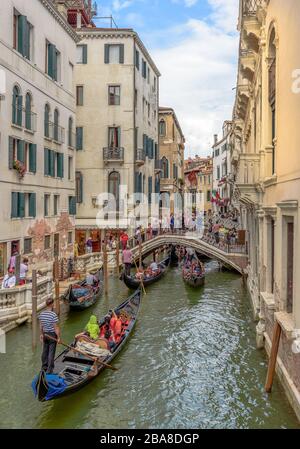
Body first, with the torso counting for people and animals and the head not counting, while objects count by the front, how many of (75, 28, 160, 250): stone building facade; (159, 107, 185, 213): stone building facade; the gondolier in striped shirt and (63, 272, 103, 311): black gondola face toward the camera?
2

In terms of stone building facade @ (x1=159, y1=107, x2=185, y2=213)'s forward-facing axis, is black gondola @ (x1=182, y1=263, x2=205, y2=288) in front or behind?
in front

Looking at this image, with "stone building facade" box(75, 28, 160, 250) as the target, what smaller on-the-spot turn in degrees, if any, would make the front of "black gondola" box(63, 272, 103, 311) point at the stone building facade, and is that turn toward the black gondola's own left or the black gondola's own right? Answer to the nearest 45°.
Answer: approximately 45° to the black gondola's own left

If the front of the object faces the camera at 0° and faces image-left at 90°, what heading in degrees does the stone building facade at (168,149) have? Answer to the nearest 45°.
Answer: approximately 0°

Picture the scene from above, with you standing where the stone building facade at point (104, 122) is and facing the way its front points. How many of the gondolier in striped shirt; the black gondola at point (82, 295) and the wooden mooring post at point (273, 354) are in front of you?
3

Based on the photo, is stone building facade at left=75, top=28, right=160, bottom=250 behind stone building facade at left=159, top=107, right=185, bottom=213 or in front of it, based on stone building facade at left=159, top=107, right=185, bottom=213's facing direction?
in front

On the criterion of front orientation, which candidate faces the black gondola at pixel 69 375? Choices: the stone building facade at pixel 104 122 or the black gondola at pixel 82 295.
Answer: the stone building facade

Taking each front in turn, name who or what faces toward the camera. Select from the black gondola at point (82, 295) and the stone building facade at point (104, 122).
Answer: the stone building facade

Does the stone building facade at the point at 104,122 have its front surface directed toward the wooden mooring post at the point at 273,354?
yes

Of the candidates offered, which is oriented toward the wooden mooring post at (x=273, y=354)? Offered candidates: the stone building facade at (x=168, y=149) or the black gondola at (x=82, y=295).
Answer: the stone building facade

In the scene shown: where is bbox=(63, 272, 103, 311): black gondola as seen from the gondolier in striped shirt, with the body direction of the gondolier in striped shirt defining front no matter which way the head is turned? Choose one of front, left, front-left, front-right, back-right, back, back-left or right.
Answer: front-left

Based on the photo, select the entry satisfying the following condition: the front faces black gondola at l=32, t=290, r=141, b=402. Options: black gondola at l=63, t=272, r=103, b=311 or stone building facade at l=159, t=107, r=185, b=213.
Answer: the stone building facade

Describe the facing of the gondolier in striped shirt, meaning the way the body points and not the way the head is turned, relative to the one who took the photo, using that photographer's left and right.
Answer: facing away from the viewer and to the right of the viewer

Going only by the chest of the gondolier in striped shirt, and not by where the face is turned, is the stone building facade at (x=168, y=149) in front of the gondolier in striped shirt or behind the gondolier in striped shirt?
in front

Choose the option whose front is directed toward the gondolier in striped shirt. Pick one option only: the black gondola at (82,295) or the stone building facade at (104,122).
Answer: the stone building facade

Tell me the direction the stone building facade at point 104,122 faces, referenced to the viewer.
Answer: facing the viewer

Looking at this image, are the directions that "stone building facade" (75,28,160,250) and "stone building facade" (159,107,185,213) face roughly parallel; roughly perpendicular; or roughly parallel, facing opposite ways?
roughly parallel
